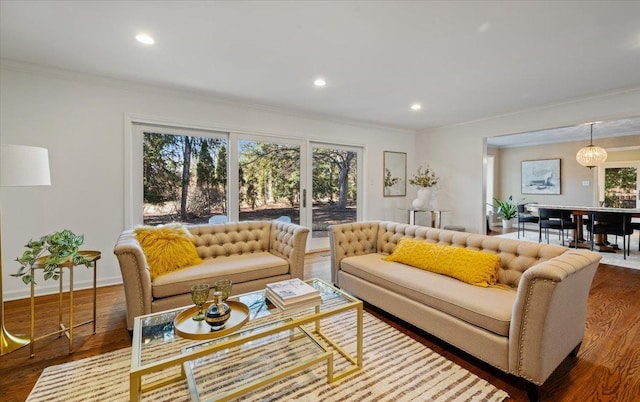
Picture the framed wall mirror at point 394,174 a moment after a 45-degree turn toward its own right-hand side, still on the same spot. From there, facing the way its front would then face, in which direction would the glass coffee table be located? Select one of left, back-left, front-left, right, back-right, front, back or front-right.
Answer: front

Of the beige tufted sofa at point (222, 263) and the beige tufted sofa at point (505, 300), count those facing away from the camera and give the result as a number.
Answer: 0

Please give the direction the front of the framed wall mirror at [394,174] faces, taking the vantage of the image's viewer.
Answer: facing the viewer and to the right of the viewer

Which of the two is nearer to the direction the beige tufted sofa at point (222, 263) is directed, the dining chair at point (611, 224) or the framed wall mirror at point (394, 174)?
the dining chair

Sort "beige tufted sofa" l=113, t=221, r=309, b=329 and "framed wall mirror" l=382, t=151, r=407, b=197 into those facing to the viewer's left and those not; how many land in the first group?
0

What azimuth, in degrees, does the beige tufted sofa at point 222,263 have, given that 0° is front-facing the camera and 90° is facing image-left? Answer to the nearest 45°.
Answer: approximately 315°

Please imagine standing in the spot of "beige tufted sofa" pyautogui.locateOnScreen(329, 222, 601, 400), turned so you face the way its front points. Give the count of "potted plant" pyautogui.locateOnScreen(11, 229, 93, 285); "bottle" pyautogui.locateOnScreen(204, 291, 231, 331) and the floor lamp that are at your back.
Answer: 0

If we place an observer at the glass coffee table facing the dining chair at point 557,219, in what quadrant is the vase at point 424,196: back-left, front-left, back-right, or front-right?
front-left

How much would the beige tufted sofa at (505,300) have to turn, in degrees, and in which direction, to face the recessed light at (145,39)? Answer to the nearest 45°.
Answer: approximately 45° to its right

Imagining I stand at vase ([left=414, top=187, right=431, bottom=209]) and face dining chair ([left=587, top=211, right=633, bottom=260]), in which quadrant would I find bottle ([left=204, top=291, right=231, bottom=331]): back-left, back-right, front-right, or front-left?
back-right

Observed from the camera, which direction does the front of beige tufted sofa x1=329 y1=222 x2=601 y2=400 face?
facing the viewer and to the left of the viewer

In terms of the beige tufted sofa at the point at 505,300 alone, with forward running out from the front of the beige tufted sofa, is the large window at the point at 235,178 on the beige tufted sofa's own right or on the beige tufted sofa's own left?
on the beige tufted sofa's own right

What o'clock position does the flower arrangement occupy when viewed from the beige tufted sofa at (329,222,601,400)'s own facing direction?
The flower arrangement is roughly at 4 o'clock from the beige tufted sofa.

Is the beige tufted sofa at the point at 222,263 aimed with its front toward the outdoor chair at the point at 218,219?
no

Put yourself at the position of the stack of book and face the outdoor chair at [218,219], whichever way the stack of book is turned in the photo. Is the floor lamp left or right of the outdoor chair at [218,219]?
left

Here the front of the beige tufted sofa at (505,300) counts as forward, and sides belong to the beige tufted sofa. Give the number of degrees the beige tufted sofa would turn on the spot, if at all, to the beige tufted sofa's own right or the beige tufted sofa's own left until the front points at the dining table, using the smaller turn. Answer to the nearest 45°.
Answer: approximately 135° to the beige tufted sofa's own right

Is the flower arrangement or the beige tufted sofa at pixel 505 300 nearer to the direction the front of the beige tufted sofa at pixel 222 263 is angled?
the beige tufted sofa

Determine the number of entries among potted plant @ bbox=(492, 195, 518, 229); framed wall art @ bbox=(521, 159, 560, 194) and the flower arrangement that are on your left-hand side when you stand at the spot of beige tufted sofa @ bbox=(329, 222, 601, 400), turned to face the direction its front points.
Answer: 0

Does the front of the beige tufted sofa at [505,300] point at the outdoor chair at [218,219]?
no
